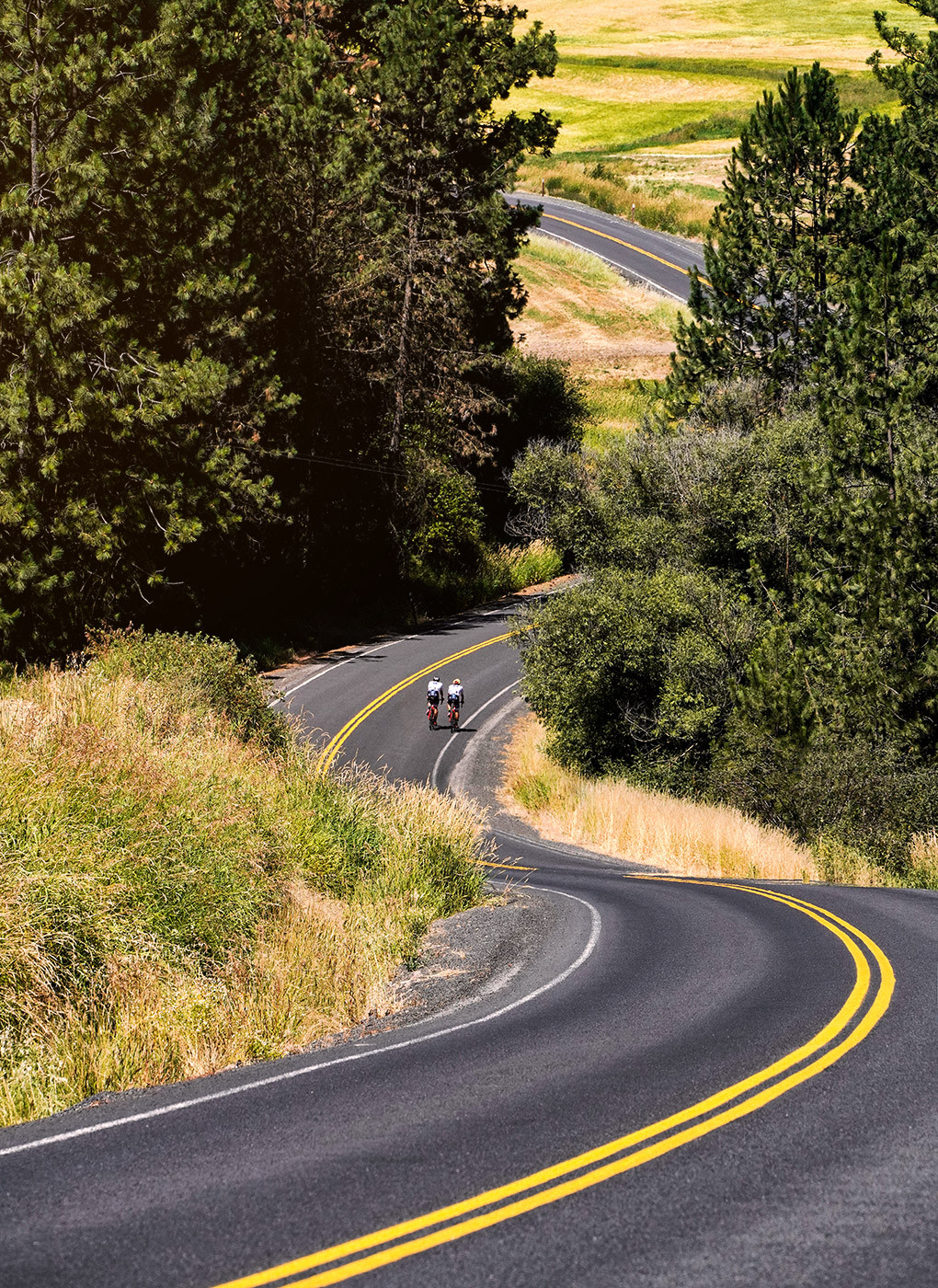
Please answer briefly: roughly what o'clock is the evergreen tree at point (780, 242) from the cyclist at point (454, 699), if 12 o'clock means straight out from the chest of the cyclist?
The evergreen tree is roughly at 2 o'clock from the cyclist.

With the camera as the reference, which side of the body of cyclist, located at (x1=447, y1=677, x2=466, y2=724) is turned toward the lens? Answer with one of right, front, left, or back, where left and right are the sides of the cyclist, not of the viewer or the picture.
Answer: back

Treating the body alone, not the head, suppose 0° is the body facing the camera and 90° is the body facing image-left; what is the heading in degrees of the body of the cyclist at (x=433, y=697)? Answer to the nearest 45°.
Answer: approximately 180°

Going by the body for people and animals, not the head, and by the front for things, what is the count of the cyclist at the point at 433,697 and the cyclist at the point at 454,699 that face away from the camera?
2

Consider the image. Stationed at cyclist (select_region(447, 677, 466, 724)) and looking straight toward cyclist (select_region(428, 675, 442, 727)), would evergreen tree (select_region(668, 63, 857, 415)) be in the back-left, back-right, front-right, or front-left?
back-right
